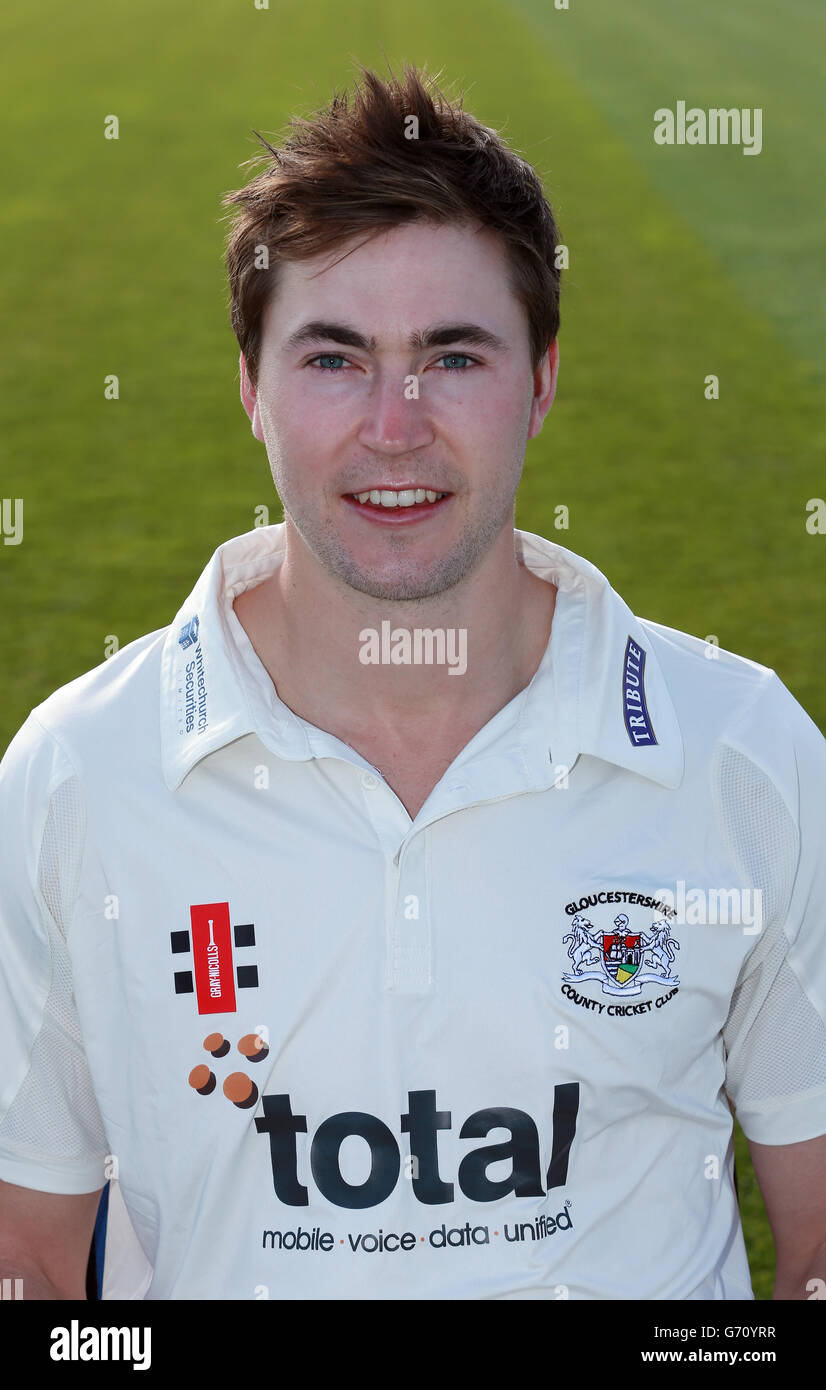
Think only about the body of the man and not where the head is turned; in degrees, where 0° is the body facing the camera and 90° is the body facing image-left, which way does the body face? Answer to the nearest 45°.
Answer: approximately 0°
